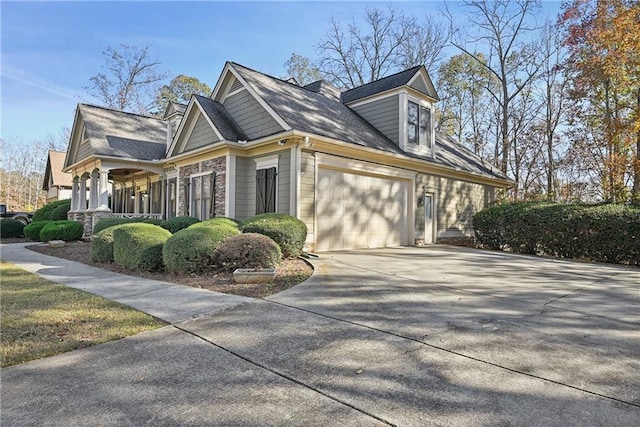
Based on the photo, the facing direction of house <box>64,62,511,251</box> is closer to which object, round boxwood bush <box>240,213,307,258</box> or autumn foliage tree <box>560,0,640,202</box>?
the round boxwood bush

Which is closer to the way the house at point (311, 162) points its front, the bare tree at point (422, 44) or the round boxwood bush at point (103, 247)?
the round boxwood bush

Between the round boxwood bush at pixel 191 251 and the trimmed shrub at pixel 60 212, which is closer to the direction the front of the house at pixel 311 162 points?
the round boxwood bush

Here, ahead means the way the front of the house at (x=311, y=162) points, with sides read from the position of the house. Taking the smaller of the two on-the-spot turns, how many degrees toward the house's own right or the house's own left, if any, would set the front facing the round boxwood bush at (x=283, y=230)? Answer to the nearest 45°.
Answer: approximately 45° to the house's own left

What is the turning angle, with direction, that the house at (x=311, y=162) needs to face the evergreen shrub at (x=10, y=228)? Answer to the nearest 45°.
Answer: approximately 90° to its right

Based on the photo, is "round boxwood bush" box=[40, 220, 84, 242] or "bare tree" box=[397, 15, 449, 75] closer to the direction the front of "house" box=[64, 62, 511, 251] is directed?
the round boxwood bush

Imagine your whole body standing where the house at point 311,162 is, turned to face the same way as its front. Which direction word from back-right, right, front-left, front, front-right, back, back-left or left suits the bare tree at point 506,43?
back

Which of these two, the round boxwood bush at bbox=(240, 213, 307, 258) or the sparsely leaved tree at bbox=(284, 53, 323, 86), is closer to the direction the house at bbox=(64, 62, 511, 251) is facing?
the round boxwood bush

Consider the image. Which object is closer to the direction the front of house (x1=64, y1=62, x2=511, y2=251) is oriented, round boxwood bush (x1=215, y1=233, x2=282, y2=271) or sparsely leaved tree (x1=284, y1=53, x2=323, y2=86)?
the round boxwood bush

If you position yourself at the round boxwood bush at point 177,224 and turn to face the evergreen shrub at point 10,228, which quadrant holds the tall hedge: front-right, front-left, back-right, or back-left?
back-right

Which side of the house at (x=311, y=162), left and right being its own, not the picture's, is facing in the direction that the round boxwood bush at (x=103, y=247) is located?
front

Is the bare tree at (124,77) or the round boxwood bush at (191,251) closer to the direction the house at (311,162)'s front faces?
the round boxwood bush

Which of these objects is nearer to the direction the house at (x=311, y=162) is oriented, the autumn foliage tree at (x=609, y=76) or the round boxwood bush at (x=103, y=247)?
the round boxwood bush

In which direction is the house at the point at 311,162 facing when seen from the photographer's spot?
facing the viewer and to the left of the viewer
